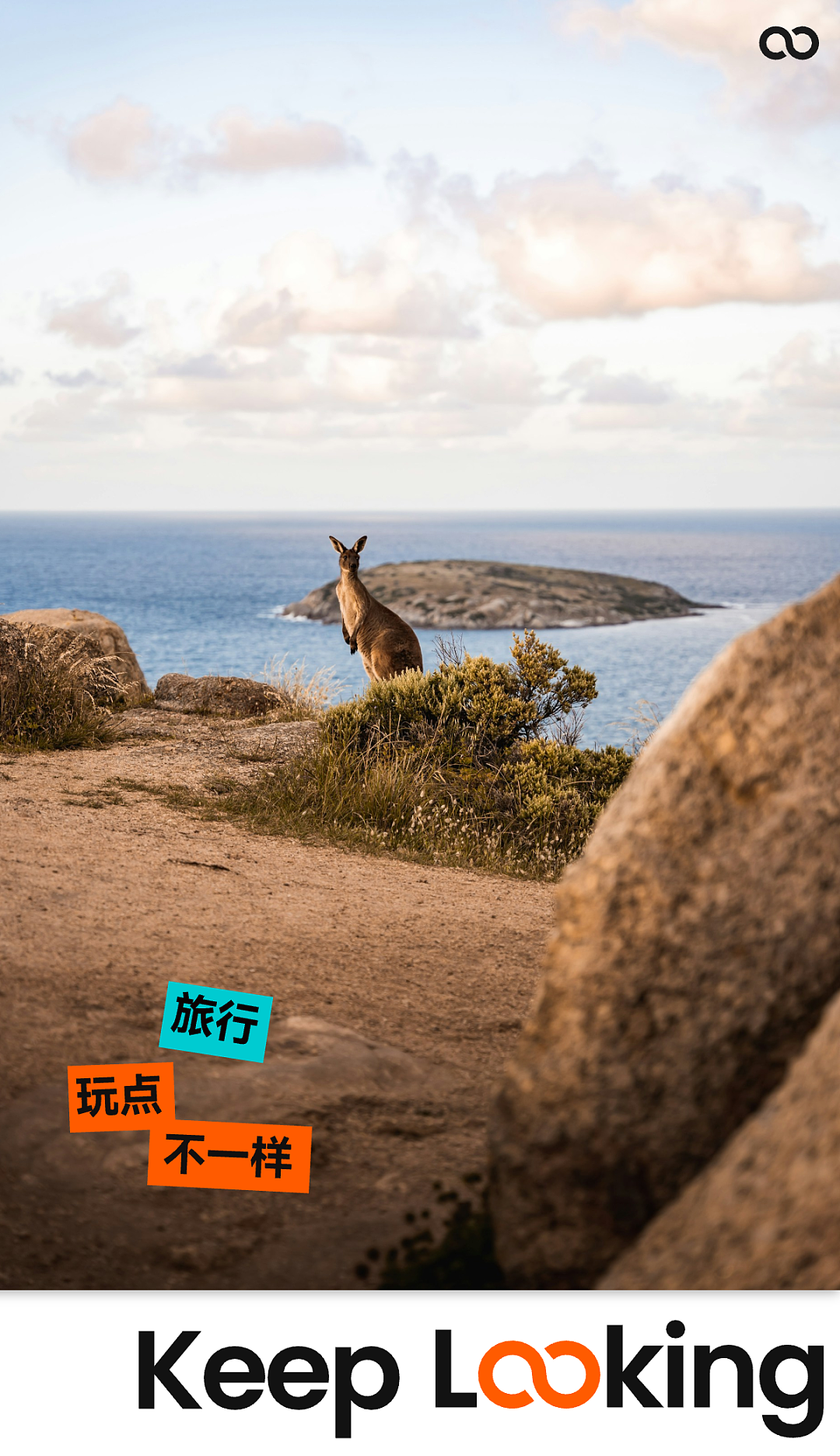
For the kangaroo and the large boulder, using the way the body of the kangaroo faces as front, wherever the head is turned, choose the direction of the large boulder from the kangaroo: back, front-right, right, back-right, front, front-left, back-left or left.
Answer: front-left

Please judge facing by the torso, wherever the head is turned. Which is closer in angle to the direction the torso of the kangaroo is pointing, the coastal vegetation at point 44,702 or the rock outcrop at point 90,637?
the coastal vegetation

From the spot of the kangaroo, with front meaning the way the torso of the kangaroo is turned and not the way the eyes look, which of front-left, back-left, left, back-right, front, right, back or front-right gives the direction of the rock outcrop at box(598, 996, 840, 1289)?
front-left

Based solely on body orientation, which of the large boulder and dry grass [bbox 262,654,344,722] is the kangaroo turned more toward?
the dry grass

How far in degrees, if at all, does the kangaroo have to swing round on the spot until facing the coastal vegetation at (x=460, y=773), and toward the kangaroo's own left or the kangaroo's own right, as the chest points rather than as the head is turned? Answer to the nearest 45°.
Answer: approximately 45° to the kangaroo's own left

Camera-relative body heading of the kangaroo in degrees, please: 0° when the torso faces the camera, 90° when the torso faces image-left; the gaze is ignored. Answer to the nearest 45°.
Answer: approximately 45°

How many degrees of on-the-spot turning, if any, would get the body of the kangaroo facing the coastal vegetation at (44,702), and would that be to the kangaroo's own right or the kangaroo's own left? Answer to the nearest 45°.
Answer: approximately 45° to the kangaroo's own right

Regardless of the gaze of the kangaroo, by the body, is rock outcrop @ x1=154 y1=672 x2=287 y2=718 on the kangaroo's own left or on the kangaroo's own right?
on the kangaroo's own right
